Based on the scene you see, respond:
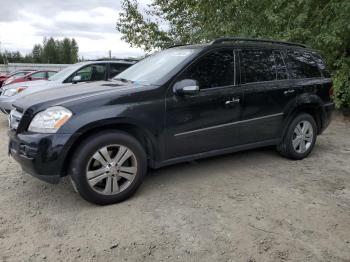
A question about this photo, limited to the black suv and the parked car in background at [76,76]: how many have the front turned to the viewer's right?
0

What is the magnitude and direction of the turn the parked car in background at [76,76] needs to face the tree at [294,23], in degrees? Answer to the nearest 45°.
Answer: approximately 135° to its left

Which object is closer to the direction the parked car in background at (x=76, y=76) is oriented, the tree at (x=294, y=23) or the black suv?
the black suv

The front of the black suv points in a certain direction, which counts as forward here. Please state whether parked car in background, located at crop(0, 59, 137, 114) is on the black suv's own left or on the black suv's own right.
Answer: on the black suv's own right

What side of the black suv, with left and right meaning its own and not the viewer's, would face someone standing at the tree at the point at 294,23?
back

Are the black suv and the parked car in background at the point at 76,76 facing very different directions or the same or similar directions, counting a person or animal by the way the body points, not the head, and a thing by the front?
same or similar directions

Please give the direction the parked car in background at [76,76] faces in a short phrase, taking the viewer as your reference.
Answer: facing the viewer and to the left of the viewer

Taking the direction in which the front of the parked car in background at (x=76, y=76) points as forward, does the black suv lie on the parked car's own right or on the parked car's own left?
on the parked car's own left

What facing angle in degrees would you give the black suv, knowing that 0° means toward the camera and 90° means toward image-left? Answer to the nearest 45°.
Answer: approximately 45°

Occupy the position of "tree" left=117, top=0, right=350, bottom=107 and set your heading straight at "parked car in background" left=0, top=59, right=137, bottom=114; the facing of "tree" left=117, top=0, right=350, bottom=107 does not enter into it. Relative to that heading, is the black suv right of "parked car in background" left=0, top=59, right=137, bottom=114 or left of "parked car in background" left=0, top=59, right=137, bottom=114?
left
